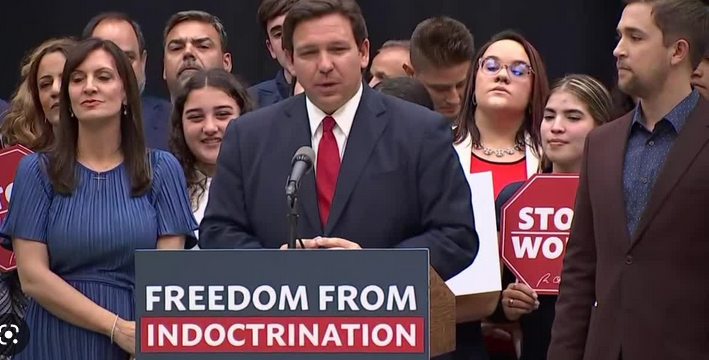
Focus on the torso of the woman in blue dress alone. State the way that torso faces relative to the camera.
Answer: toward the camera

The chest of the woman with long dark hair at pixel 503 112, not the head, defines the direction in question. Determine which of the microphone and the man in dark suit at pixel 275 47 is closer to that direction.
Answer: the microphone

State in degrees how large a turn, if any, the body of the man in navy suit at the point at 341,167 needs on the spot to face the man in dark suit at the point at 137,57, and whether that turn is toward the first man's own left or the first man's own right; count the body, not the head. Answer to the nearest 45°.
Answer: approximately 135° to the first man's own right

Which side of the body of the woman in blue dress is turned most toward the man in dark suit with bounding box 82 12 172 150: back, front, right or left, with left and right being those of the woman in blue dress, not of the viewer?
back

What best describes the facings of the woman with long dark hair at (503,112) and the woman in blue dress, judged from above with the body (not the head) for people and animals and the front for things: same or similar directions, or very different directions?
same or similar directions

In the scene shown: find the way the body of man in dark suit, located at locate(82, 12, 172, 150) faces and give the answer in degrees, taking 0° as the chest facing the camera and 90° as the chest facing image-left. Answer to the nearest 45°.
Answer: approximately 0°

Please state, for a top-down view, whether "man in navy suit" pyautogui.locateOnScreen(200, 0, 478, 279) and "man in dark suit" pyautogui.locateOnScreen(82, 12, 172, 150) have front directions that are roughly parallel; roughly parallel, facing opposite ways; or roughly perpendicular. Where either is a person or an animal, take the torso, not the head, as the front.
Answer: roughly parallel

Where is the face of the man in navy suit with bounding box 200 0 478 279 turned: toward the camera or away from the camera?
toward the camera

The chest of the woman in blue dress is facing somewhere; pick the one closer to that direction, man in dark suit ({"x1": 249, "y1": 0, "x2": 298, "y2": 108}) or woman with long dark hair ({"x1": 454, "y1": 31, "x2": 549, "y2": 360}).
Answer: the woman with long dark hair

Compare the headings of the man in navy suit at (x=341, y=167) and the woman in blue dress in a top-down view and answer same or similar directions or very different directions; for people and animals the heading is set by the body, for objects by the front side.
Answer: same or similar directions

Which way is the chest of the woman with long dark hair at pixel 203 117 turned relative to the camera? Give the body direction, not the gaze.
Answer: toward the camera

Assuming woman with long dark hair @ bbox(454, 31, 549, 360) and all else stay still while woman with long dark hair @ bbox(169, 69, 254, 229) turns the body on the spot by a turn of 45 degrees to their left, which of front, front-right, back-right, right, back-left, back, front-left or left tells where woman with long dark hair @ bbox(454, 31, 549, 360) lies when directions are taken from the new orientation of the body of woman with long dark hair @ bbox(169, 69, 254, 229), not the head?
front-left

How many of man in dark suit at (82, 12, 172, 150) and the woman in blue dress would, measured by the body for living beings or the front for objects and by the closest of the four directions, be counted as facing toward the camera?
2

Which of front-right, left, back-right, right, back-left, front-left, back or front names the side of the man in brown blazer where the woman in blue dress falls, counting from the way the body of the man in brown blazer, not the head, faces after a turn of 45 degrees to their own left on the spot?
right

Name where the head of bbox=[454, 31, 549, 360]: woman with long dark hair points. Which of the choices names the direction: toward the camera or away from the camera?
toward the camera

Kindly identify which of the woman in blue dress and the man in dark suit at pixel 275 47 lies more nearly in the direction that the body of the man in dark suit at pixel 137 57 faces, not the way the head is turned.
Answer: the woman in blue dress

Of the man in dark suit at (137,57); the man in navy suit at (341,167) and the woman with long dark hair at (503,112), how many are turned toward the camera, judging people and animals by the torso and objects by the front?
3
